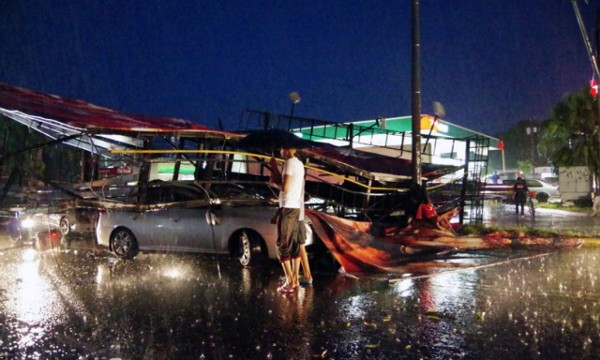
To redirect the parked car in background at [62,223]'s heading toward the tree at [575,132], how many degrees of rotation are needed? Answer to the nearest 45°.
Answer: approximately 135° to its left

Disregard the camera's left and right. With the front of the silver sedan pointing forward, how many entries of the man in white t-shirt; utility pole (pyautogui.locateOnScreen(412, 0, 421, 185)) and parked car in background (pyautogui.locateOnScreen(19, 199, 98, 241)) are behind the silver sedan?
1

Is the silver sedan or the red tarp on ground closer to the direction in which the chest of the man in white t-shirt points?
the silver sedan

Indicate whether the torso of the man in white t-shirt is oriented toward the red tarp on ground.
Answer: no

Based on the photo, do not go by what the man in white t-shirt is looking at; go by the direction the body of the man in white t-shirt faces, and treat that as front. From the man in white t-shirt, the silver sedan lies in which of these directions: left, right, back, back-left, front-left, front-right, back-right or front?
front-right

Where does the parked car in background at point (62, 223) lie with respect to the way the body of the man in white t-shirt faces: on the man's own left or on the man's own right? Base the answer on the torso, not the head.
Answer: on the man's own right

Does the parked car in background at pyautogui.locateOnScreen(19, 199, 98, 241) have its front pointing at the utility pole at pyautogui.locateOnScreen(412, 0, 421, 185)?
no

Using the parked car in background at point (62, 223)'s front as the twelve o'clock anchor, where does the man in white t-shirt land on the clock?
The man in white t-shirt is roughly at 10 o'clock from the parked car in background.

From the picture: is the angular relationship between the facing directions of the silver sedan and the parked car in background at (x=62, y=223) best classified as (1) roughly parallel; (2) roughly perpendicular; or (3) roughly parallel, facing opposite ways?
roughly perpendicular

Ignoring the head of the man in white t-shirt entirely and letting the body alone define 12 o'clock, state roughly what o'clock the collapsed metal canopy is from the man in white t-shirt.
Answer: The collapsed metal canopy is roughly at 1 o'clock from the man in white t-shirt.

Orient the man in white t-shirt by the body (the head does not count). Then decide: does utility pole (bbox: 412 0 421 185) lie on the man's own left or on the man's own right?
on the man's own right

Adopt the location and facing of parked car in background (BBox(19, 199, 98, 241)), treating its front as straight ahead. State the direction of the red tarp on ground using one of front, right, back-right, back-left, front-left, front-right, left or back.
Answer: left
